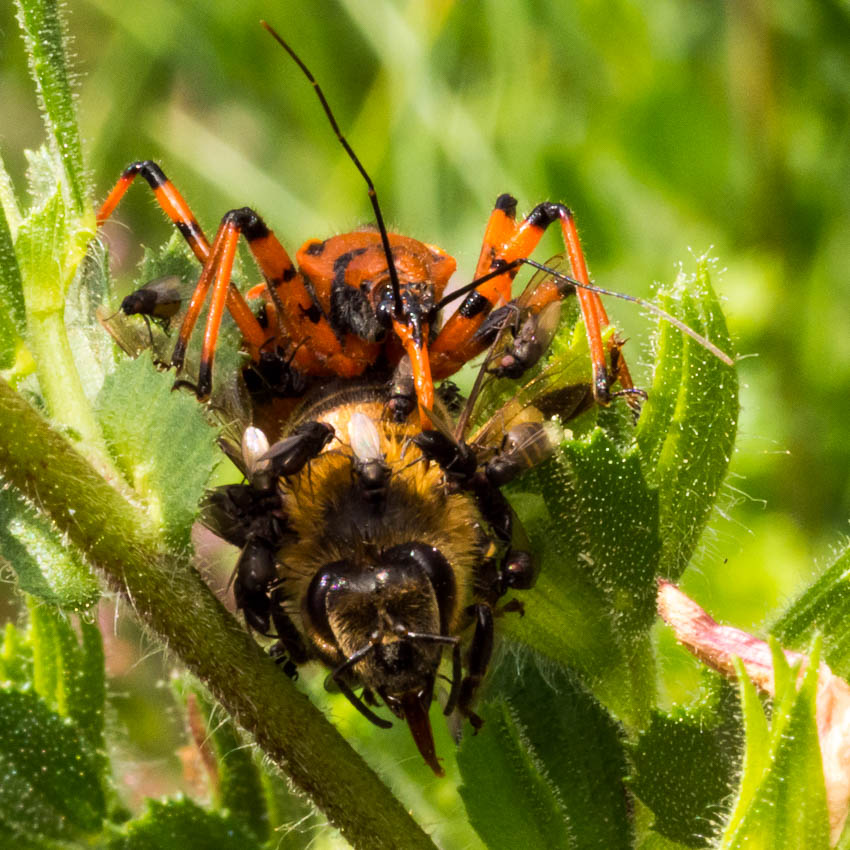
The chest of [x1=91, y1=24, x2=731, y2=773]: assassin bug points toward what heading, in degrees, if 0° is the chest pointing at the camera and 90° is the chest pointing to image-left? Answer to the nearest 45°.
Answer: approximately 0°
